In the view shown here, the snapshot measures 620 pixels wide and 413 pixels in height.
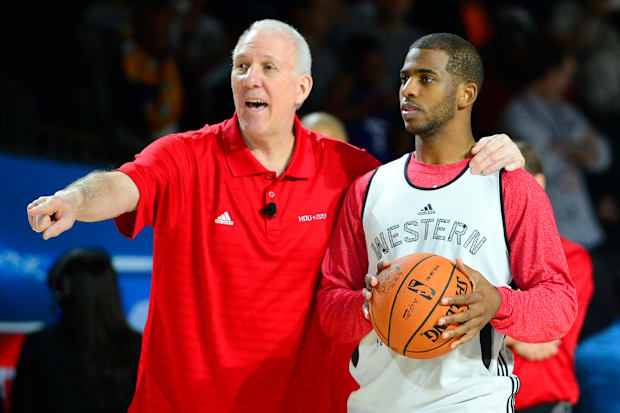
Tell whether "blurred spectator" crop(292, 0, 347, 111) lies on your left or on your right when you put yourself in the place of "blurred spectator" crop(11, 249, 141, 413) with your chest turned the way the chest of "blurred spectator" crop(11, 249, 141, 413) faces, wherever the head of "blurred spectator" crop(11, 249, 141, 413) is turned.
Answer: on your right

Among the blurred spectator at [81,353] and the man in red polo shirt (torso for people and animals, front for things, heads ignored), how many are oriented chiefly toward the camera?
1

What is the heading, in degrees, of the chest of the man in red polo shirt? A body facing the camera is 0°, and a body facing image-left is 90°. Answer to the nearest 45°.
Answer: approximately 0°

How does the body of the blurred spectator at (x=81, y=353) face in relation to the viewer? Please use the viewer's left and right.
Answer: facing away from the viewer and to the left of the viewer

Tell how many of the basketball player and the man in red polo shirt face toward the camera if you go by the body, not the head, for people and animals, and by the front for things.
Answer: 2

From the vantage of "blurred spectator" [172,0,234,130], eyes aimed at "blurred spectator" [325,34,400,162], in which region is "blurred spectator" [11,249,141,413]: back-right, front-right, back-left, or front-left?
back-right

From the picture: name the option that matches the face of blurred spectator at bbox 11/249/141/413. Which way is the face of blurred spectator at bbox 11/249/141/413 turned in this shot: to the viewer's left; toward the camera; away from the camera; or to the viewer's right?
away from the camera

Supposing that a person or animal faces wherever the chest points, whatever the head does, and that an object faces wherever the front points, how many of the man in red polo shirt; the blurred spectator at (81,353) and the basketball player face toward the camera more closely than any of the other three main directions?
2
